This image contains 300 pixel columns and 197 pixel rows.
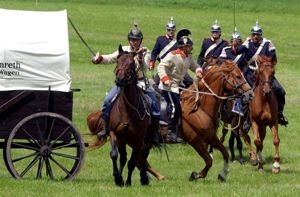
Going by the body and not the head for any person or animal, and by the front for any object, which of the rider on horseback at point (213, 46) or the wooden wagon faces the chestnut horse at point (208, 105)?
the rider on horseback

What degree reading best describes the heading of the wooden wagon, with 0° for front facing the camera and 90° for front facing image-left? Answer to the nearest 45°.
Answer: approximately 90°

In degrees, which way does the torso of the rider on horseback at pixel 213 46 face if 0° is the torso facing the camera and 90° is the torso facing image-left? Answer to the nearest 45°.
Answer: approximately 0°
